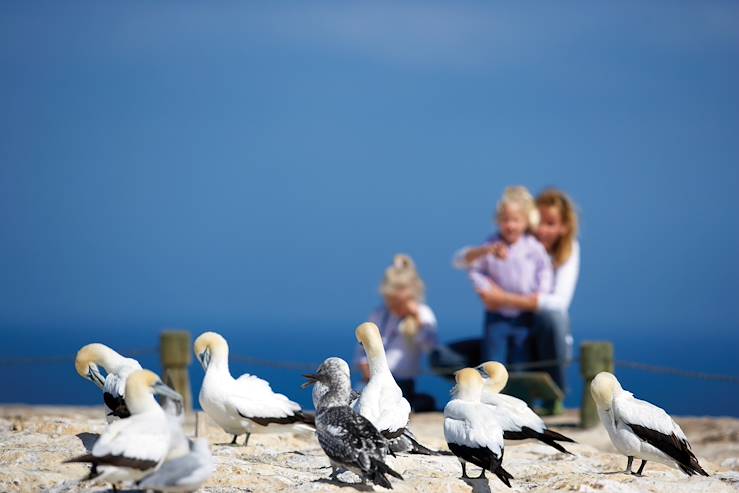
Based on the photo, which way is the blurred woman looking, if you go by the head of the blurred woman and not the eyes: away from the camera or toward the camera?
toward the camera

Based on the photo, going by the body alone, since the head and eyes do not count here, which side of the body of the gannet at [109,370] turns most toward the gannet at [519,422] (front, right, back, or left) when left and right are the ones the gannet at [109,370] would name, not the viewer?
back

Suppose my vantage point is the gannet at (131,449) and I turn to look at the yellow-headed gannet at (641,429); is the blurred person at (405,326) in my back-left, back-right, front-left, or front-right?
front-left

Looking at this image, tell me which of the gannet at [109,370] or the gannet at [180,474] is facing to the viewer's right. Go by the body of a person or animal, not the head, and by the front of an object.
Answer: the gannet at [180,474]

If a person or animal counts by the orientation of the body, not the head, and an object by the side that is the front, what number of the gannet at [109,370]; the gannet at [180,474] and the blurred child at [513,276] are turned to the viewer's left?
1

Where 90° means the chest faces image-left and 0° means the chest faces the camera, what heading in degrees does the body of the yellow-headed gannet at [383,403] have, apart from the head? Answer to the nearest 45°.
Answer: approximately 135°

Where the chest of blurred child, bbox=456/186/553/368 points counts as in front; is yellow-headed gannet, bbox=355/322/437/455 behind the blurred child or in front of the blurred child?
in front

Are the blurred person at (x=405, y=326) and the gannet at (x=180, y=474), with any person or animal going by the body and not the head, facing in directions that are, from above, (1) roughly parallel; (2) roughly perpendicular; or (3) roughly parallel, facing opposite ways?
roughly perpendicular

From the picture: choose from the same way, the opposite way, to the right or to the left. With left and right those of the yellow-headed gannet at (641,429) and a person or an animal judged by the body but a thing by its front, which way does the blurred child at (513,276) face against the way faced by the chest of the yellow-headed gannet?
to the left

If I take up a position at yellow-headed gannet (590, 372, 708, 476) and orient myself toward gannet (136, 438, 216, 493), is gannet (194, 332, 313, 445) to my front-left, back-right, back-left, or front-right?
front-right
